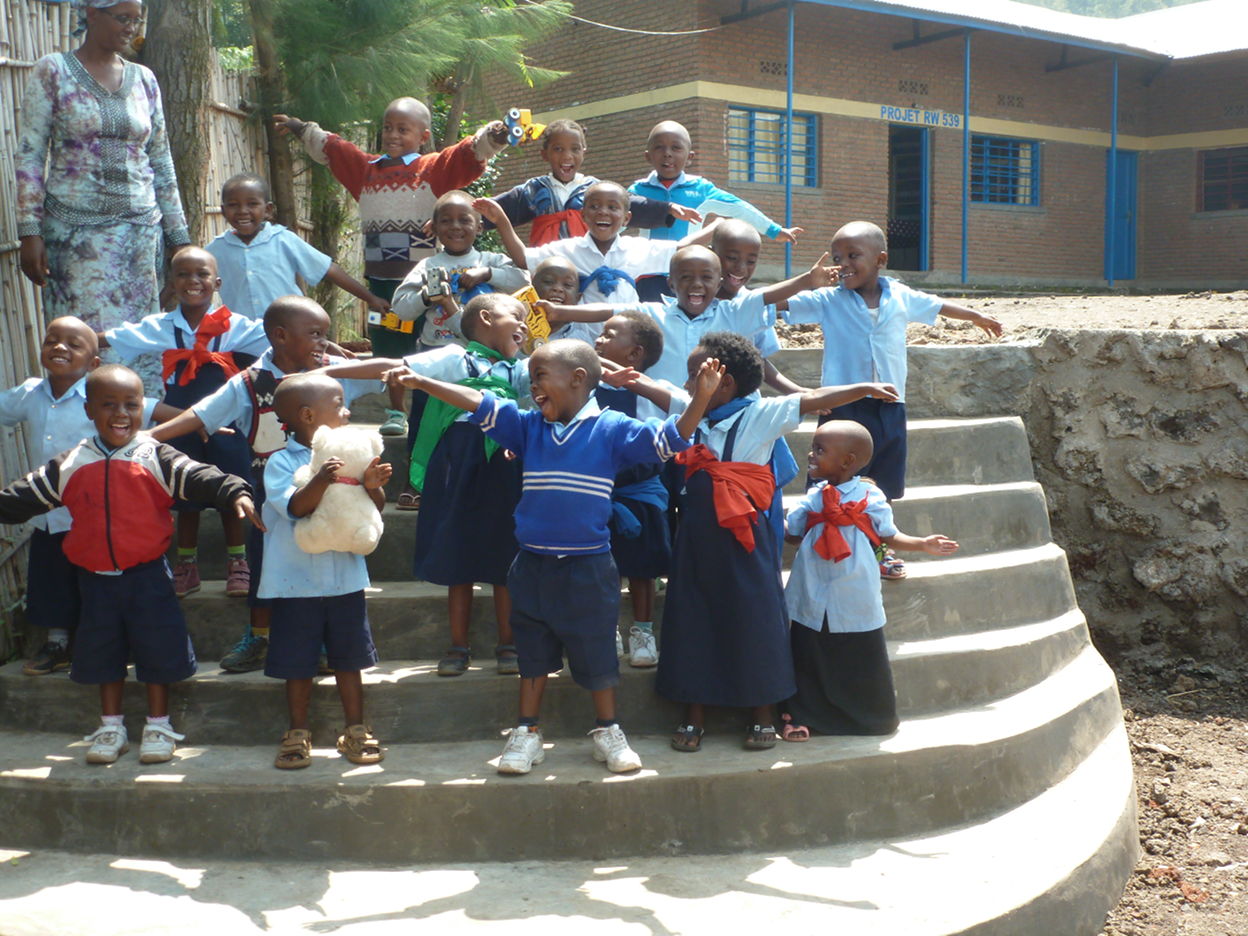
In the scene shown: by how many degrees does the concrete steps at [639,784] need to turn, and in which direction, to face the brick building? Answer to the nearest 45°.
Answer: approximately 180°

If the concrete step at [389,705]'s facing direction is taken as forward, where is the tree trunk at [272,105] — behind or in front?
behind

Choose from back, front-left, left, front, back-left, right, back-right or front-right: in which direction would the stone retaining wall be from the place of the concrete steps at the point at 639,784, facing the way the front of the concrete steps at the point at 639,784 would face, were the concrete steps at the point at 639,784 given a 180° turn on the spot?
front-right

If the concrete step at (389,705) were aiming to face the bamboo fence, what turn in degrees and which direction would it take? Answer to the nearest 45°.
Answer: approximately 135° to its right

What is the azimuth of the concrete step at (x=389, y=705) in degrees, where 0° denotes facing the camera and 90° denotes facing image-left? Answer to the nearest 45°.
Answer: approximately 0°

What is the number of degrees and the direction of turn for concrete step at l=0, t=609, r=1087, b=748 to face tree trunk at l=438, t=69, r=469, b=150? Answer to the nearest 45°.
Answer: approximately 180°

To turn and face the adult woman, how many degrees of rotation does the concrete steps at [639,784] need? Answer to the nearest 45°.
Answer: approximately 135° to its right
